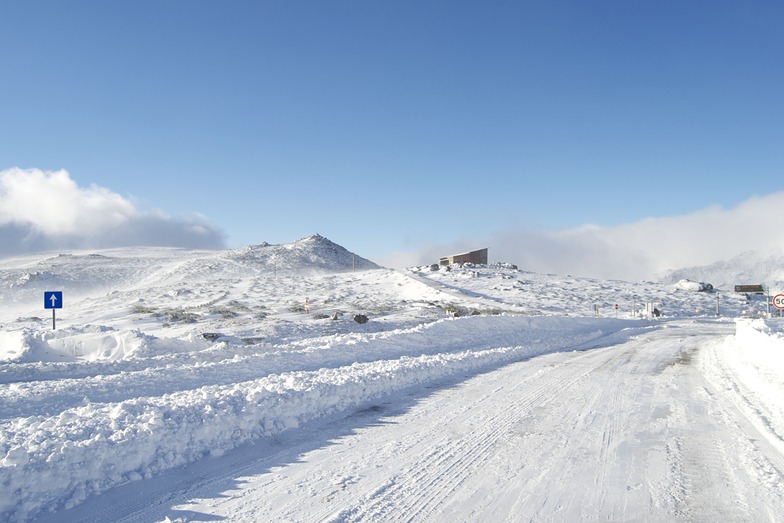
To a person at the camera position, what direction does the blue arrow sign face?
facing the viewer
